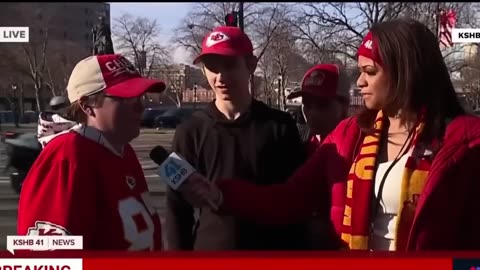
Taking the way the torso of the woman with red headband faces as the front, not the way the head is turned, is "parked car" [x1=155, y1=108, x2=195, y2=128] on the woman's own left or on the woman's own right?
on the woman's own right

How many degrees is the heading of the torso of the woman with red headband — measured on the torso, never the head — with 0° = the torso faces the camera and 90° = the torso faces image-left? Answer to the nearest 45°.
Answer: approximately 45°

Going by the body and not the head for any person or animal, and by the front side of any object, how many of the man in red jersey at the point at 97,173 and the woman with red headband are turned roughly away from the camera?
0

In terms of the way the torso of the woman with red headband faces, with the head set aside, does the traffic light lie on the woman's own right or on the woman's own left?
on the woman's own right

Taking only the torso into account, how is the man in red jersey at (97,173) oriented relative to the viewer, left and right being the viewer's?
facing the viewer and to the right of the viewer

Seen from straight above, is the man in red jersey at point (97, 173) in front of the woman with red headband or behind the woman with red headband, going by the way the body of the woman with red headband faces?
in front

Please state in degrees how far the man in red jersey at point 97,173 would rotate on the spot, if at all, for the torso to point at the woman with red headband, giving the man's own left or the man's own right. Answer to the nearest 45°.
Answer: approximately 45° to the man's own left

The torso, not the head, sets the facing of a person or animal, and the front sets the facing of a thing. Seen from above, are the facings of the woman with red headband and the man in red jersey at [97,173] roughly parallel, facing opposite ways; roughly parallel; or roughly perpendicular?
roughly perpendicular

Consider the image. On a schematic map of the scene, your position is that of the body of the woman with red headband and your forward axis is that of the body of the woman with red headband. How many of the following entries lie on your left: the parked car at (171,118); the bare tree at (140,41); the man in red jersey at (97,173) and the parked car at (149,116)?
0
